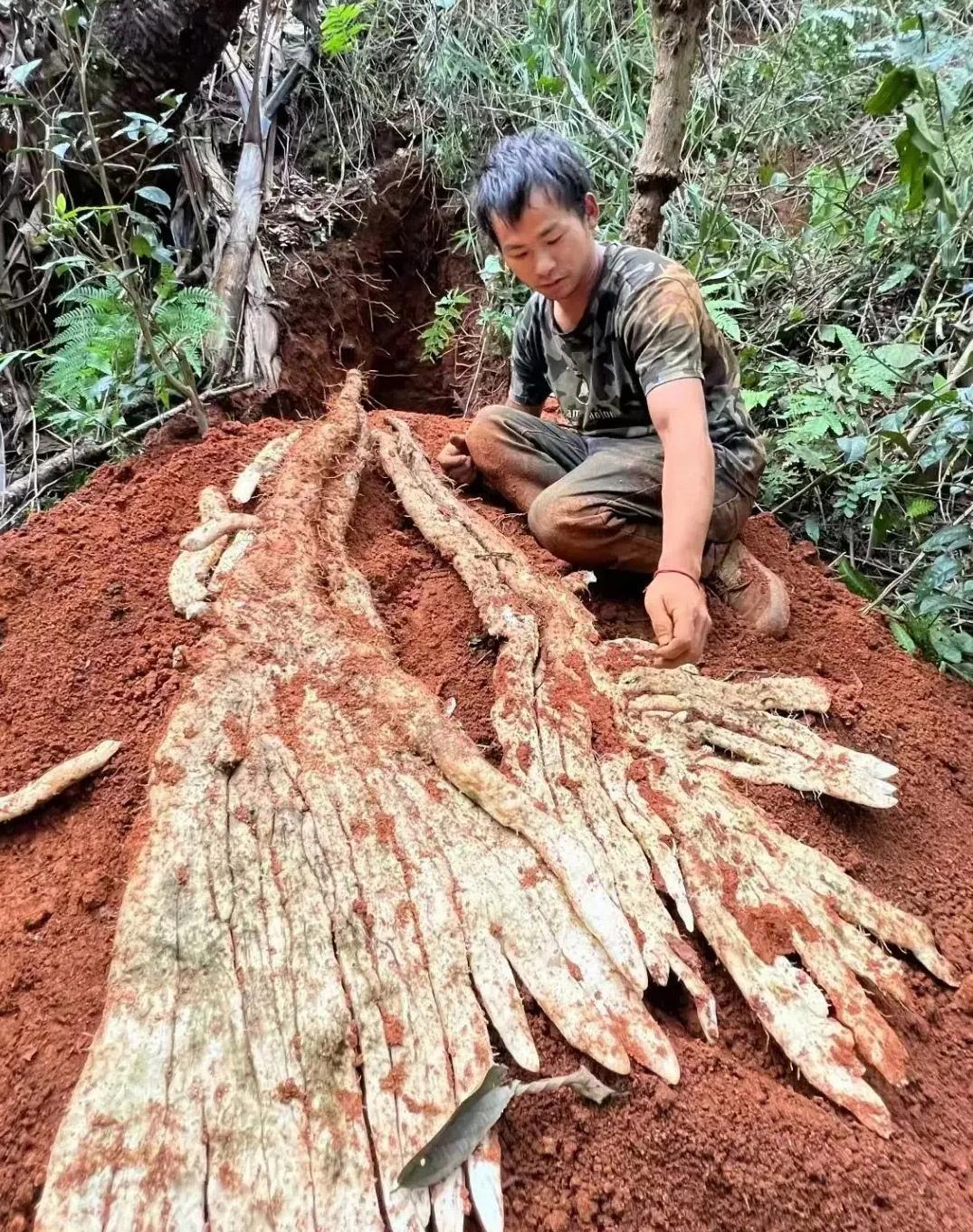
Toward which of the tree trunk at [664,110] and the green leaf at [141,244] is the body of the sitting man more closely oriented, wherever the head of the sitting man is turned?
the green leaf

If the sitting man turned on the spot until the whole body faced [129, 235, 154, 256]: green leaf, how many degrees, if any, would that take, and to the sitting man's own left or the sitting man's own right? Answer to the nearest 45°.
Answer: approximately 45° to the sitting man's own right

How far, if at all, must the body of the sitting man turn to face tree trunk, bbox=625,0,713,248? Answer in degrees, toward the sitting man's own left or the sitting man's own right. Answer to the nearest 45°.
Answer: approximately 135° to the sitting man's own right

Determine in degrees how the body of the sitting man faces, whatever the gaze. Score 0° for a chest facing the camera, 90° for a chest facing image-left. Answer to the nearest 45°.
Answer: approximately 45°

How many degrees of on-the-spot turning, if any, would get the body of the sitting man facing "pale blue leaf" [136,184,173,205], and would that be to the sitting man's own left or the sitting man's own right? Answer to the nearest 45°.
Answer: approximately 45° to the sitting man's own right

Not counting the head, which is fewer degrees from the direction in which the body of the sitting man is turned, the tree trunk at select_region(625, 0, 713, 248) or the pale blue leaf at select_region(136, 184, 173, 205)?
the pale blue leaf
